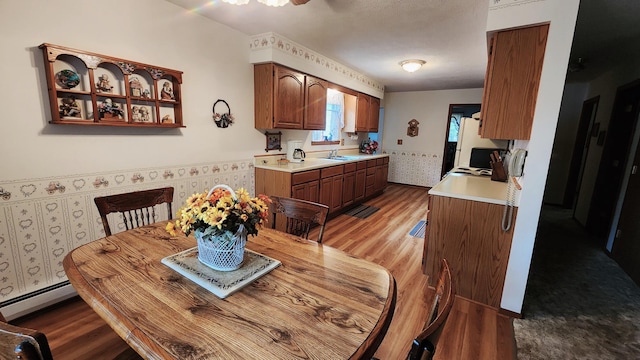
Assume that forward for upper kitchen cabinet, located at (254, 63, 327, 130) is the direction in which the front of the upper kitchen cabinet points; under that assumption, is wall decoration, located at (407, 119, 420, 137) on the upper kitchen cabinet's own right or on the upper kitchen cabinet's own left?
on the upper kitchen cabinet's own left

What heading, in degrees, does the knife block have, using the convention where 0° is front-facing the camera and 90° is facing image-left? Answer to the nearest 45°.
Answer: approximately 90°

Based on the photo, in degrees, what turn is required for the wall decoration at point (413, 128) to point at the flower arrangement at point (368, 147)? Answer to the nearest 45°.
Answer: approximately 45° to its right

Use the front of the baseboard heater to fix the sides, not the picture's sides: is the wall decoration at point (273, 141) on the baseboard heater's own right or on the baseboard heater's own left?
on the baseboard heater's own left

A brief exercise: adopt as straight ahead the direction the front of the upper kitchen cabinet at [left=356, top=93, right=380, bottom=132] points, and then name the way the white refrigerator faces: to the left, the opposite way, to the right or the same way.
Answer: the opposite way

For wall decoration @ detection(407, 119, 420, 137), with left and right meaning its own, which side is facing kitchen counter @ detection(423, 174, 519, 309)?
front

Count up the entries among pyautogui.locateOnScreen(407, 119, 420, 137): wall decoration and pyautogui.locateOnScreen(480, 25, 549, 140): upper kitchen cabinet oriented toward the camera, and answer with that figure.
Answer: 1

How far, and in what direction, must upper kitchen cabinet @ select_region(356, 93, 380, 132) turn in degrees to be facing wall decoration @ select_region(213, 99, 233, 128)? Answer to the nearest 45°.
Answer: approximately 90° to its right

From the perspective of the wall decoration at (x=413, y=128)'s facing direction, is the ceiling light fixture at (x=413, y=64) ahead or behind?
ahead

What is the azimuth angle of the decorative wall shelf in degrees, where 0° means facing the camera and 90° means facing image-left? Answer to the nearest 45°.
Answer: approximately 315°

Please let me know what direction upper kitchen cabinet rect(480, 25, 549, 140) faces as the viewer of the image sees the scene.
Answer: facing to the left of the viewer

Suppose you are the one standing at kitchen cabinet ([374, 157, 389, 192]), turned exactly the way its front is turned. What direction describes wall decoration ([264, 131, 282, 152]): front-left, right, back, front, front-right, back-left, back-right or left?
right

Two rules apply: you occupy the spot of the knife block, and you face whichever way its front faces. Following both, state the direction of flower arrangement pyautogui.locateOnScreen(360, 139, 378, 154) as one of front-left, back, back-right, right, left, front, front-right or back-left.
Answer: front-right
